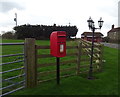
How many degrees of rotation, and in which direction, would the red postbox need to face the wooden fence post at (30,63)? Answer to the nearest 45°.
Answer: approximately 135° to its right

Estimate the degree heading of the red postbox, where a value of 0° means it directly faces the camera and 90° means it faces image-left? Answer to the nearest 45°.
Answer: approximately 315°

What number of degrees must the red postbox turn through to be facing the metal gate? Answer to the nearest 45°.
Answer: approximately 135° to its right
